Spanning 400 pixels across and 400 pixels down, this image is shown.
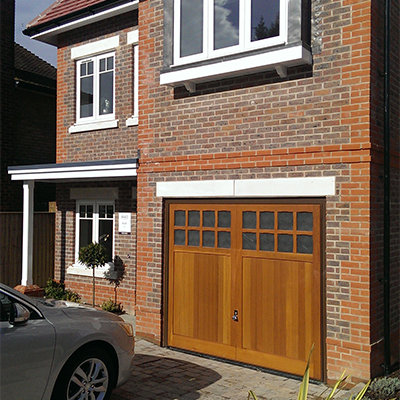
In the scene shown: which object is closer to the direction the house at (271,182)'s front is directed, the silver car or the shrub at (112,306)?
the silver car

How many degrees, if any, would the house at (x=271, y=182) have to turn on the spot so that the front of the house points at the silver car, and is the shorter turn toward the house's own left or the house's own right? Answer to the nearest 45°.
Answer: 0° — it already faces it

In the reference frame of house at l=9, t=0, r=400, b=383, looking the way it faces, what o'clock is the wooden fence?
The wooden fence is roughly at 3 o'clock from the house.

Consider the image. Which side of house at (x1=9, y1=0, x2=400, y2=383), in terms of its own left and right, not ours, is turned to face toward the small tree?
right

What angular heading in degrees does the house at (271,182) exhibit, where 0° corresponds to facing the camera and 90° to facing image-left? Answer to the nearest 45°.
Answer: approximately 45°

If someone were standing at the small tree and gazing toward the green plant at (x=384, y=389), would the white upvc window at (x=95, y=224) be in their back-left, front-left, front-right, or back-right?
back-left

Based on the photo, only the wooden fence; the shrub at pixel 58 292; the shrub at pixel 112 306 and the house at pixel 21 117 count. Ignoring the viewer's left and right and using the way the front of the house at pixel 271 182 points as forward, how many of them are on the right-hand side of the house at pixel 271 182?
4

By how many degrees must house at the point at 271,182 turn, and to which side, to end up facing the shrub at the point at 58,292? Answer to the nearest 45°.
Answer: approximately 90° to its right

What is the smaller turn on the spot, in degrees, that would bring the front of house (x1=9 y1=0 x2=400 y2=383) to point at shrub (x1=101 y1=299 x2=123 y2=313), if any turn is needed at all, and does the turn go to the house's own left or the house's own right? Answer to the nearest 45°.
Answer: approximately 90° to the house's own right
